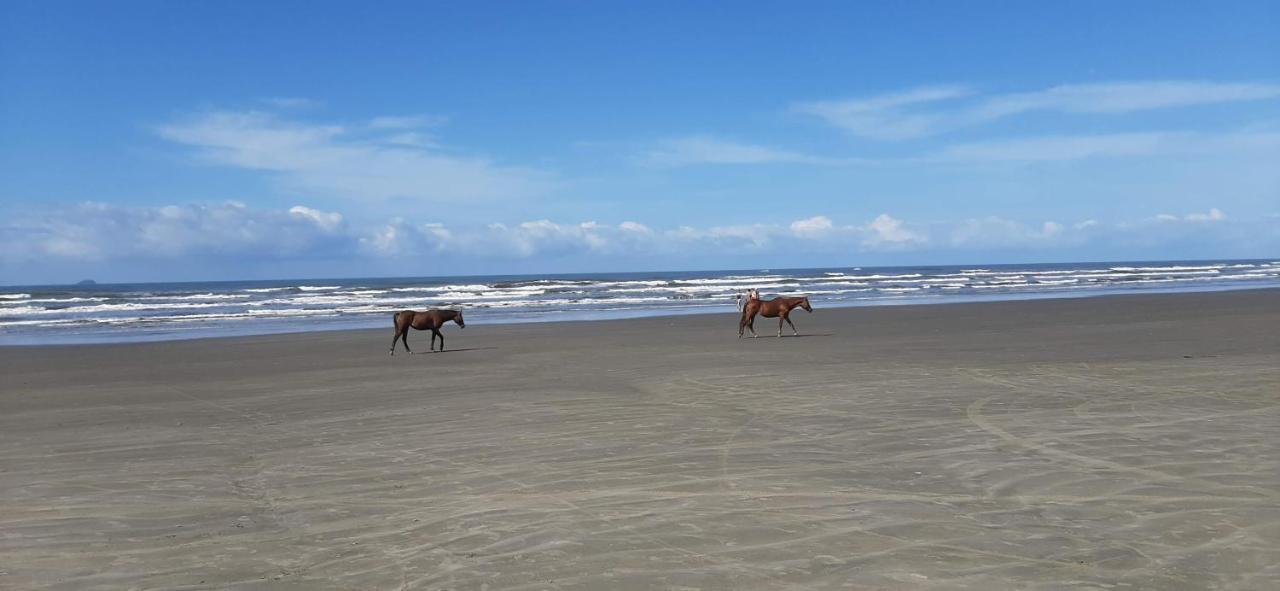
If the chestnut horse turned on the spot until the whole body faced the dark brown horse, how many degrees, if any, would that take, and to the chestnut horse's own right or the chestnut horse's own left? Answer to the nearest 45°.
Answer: approximately 135° to the chestnut horse's own right

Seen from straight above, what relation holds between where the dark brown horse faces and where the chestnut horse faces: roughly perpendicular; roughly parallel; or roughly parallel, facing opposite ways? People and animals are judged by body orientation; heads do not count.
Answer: roughly parallel

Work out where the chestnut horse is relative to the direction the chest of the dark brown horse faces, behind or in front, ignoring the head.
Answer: in front

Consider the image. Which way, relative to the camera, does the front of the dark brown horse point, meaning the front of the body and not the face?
to the viewer's right

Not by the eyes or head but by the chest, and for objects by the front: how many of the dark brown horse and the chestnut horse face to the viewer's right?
2

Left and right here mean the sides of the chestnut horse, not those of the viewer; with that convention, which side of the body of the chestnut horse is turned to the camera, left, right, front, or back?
right
